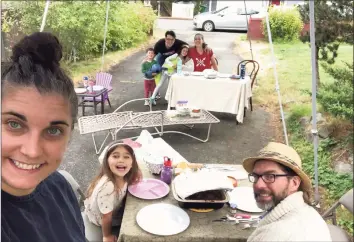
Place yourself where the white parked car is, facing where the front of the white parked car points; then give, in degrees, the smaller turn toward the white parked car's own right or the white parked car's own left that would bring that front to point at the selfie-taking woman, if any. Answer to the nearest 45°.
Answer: approximately 90° to the white parked car's own left

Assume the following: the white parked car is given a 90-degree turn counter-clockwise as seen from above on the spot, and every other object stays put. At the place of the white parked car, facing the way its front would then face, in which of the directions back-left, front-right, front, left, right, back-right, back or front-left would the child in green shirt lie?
front

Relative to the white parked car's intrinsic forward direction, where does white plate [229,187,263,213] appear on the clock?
The white plate is roughly at 9 o'clock from the white parked car.

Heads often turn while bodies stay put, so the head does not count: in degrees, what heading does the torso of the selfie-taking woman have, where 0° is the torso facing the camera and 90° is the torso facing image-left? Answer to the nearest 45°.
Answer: approximately 0°

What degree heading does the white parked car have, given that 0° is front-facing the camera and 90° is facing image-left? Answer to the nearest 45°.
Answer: approximately 90°

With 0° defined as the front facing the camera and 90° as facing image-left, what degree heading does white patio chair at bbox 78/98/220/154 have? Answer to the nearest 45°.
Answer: approximately 270°
